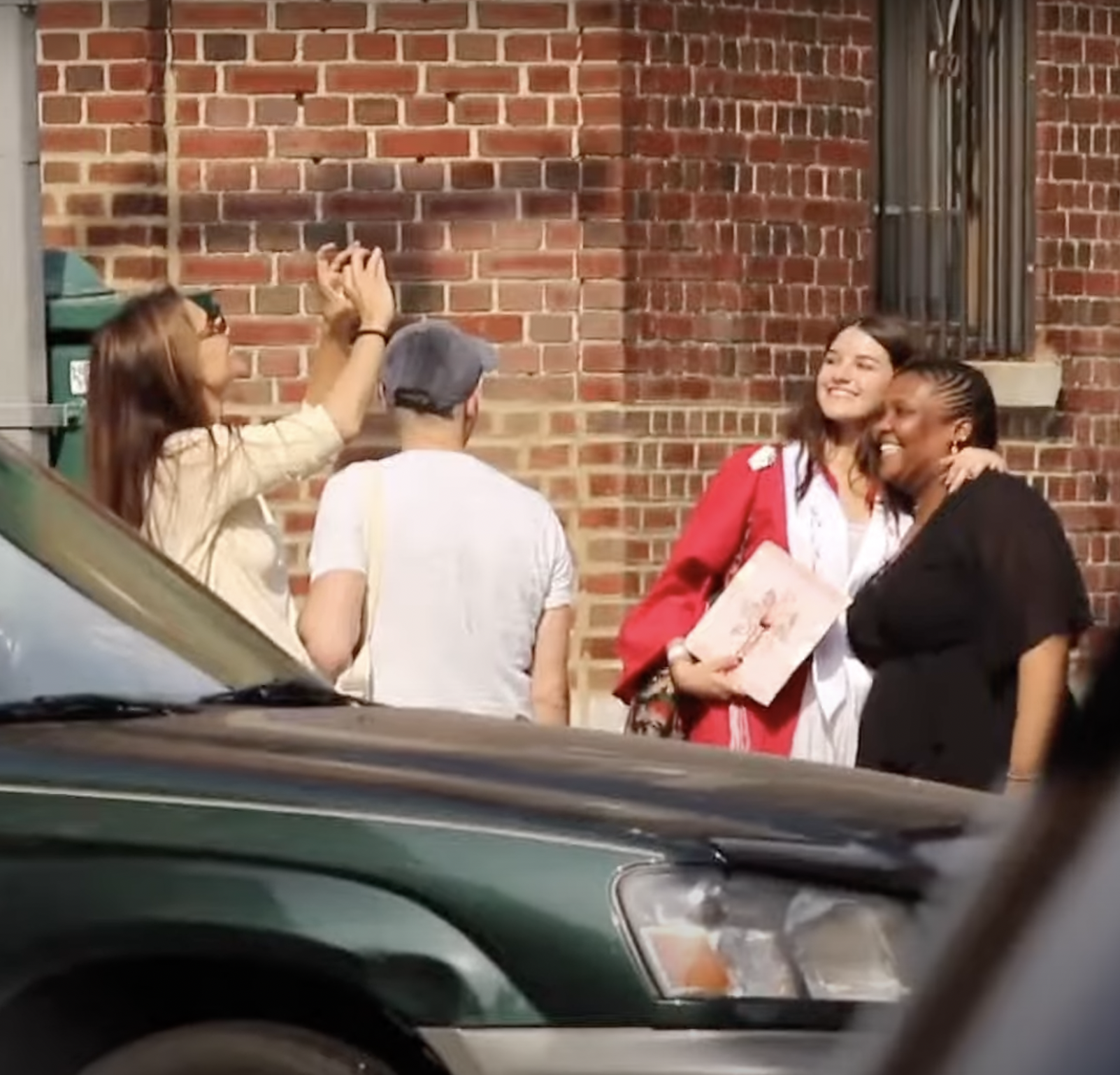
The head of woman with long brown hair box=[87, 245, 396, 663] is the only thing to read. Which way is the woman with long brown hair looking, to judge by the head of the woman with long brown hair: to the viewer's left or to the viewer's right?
to the viewer's right

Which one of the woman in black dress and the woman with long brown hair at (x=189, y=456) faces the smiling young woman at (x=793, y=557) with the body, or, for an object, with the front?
the woman with long brown hair

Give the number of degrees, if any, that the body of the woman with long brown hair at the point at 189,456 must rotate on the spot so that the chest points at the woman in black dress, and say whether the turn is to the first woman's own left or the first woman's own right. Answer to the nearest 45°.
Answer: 0° — they already face them

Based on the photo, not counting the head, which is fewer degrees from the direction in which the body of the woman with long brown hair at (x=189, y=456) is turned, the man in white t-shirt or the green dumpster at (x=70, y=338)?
the man in white t-shirt

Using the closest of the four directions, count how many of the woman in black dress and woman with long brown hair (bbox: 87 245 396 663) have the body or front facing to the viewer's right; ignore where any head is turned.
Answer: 1

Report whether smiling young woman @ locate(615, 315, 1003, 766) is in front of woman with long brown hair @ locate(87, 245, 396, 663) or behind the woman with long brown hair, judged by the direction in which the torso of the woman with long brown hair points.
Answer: in front

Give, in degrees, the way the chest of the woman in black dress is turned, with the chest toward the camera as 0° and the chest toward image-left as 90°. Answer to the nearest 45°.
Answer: approximately 45°

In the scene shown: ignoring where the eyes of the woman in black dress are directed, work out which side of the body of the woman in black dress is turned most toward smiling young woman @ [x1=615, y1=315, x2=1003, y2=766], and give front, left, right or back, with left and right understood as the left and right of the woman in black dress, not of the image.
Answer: right

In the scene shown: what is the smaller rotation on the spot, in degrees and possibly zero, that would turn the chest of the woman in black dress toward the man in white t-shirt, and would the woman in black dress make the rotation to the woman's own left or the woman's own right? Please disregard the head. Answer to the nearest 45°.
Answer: approximately 45° to the woman's own right

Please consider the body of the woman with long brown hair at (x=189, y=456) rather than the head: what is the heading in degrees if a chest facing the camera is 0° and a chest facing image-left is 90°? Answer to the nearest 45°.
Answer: approximately 270°

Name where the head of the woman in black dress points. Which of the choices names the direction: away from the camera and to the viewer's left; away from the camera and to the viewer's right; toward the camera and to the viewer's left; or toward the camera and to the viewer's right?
toward the camera and to the viewer's left

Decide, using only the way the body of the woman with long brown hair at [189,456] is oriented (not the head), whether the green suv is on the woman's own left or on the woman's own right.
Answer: on the woman's own right
